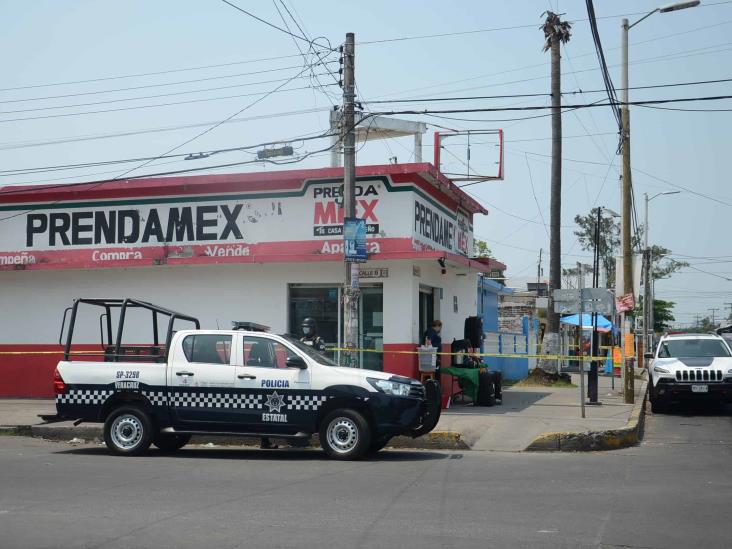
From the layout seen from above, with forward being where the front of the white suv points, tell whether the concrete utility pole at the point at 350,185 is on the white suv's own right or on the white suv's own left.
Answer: on the white suv's own right

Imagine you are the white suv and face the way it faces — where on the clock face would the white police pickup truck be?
The white police pickup truck is roughly at 1 o'clock from the white suv.

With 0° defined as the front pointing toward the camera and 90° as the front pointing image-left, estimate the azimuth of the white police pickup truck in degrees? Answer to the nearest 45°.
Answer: approximately 270°

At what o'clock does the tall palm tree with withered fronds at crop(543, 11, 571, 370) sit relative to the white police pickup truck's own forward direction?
The tall palm tree with withered fronds is roughly at 10 o'clock from the white police pickup truck.

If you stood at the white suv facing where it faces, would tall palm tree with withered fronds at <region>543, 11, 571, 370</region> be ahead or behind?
behind

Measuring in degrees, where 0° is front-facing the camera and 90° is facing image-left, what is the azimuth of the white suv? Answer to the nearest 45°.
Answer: approximately 0°

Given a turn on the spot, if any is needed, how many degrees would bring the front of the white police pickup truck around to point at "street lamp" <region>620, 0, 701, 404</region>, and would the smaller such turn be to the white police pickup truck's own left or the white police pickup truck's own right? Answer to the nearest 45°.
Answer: approximately 45° to the white police pickup truck's own left

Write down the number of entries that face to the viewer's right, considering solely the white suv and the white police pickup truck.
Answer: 1
